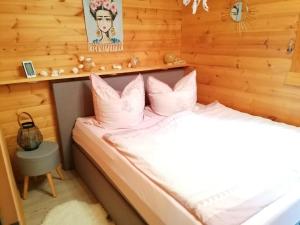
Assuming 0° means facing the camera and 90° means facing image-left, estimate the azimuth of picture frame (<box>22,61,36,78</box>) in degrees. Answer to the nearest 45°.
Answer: approximately 315°

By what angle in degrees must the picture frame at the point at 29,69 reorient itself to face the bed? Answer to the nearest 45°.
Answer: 0° — it already faces it

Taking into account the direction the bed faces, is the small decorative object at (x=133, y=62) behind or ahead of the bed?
behind

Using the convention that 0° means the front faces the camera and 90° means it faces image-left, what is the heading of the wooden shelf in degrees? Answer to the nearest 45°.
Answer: approximately 315°

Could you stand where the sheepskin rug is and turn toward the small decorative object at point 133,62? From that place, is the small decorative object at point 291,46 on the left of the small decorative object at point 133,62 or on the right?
right

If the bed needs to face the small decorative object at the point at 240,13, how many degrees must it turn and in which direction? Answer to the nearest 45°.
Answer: approximately 90° to its left

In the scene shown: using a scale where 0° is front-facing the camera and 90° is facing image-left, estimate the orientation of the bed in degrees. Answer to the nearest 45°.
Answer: approximately 315°
